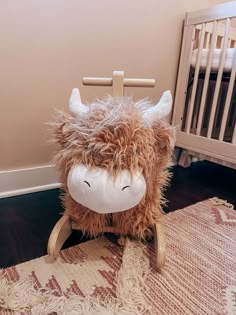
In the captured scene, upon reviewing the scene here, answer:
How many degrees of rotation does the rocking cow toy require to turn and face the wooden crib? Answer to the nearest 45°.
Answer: approximately 135° to its left

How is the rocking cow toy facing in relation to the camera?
toward the camera
